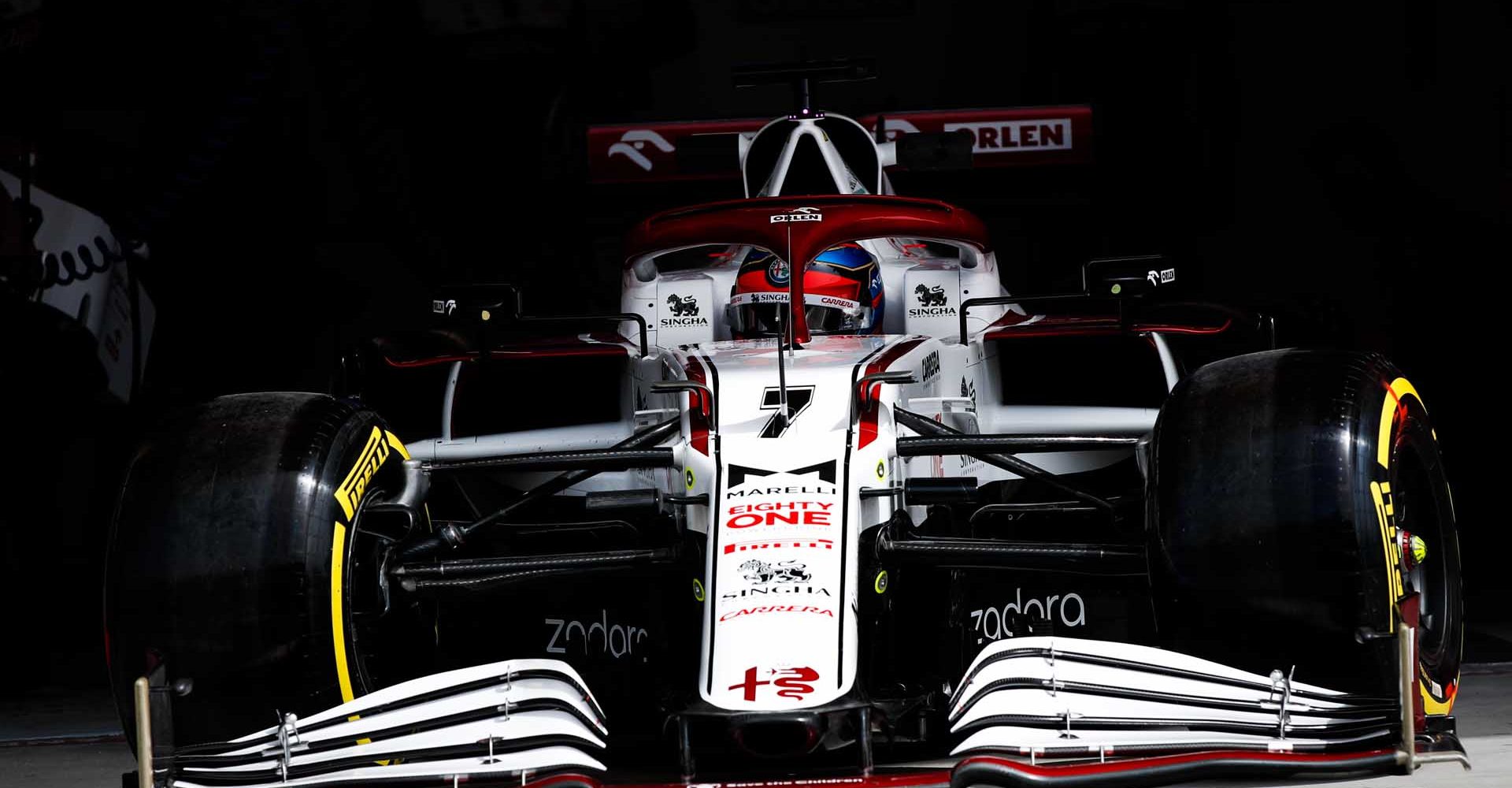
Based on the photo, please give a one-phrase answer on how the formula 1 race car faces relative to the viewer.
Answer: facing the viewer
